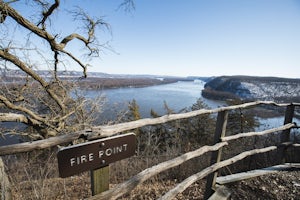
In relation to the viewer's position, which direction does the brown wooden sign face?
facing the viewer and to the right of the viewer
